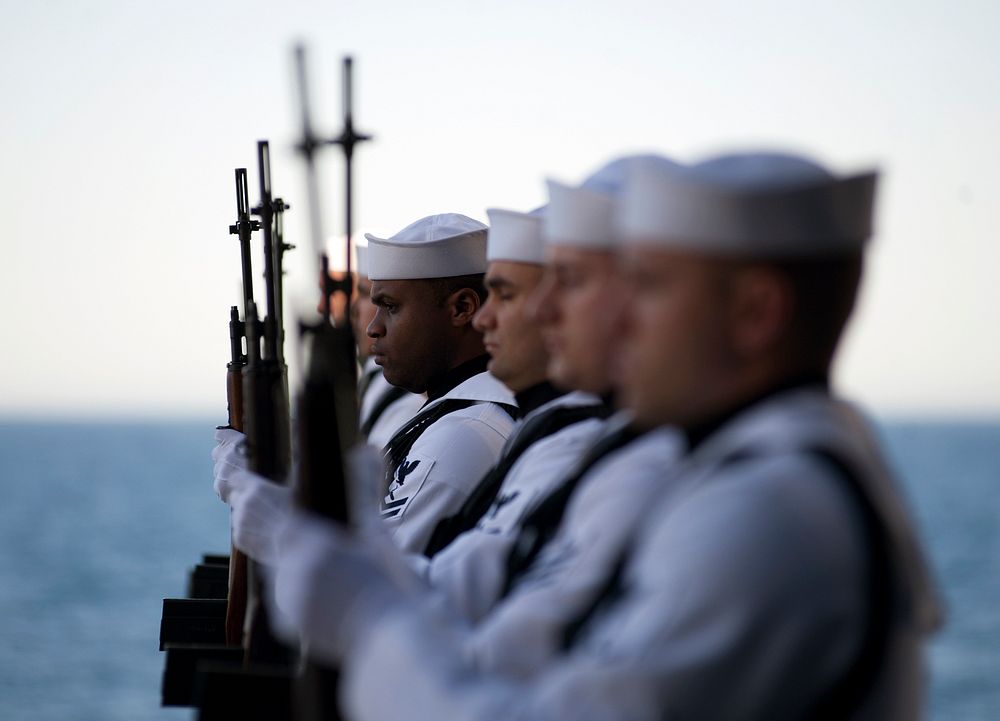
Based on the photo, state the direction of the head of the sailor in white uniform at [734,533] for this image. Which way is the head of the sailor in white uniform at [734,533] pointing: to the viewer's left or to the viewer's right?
to the viewer's left

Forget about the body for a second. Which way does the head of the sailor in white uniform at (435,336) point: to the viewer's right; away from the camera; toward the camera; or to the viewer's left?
to the viewer's left

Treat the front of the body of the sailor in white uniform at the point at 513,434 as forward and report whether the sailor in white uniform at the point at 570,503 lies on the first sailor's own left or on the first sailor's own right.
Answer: on the first sailor's own left

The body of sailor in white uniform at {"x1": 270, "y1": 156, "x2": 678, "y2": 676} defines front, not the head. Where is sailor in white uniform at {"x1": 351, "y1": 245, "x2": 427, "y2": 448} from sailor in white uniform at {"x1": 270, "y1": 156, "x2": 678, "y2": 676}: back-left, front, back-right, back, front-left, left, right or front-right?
right

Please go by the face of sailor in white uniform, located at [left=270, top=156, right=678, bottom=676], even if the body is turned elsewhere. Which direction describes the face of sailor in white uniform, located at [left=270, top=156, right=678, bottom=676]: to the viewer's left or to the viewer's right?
to the viewer's left

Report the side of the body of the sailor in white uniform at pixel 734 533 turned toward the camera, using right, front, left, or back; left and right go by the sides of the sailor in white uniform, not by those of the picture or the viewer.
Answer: left

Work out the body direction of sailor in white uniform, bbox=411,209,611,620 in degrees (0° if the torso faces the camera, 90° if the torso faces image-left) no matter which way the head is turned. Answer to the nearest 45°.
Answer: approximately 90°

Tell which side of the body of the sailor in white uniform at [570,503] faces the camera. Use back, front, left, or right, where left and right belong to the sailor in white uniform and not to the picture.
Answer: left

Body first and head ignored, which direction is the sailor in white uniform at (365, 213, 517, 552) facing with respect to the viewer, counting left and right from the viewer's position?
facing to the left of the viewer

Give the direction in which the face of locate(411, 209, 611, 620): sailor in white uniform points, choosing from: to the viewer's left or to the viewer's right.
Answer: to the viewer's left
